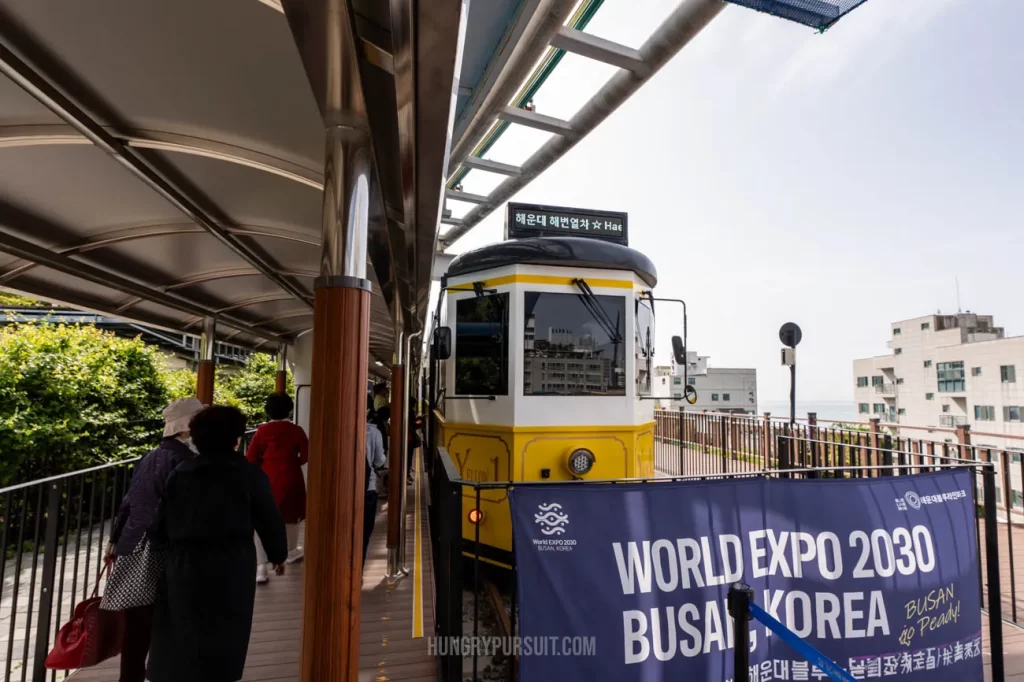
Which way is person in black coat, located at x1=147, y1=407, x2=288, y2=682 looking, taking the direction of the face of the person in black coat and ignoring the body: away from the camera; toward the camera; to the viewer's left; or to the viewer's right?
away from the camera

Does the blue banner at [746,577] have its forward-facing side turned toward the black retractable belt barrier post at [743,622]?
yes

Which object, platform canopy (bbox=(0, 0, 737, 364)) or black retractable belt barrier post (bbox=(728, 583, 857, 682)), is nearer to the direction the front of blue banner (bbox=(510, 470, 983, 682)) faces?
the black retractable belt barrier post

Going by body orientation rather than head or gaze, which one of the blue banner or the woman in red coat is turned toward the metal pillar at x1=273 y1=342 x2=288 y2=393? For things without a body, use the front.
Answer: the woman in red coat

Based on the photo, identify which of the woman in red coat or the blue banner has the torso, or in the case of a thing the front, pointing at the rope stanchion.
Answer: the blue banner

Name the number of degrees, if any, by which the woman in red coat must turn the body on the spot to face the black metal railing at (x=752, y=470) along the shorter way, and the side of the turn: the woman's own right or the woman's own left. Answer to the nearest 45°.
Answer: approximately 90° to the woman's own right

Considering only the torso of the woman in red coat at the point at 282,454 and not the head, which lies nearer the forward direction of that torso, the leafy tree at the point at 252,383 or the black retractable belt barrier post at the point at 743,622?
the leafy tree

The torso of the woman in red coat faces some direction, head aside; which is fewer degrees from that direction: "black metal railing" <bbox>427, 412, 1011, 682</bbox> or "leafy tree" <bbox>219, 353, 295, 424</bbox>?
the leafy tree

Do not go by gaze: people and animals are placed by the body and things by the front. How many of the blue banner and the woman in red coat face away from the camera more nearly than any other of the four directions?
1

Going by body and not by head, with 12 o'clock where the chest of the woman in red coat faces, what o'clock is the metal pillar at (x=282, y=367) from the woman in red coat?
The metal pillar is roughly at 12 o'clock from the woman in red coat.

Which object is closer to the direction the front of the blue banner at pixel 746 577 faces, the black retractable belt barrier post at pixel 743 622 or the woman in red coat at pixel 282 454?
the black retractable belt barrier post

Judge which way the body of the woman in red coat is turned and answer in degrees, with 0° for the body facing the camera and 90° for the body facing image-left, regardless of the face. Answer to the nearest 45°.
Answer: approximately 180°

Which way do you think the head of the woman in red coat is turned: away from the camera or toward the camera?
away from the camera
